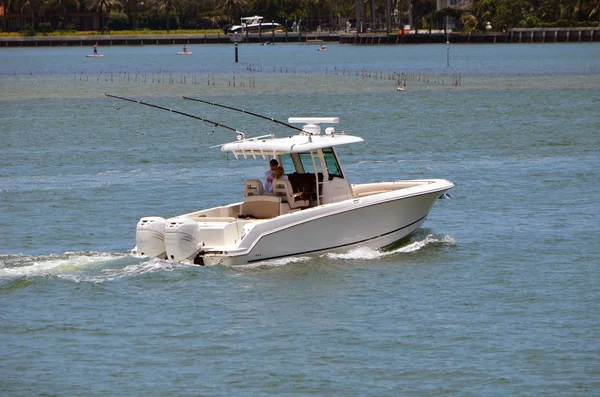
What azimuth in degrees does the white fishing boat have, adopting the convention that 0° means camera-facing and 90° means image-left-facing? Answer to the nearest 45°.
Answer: approximately 225°

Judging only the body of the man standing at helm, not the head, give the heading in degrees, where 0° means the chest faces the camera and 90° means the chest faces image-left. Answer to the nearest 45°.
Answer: approximately 270°
